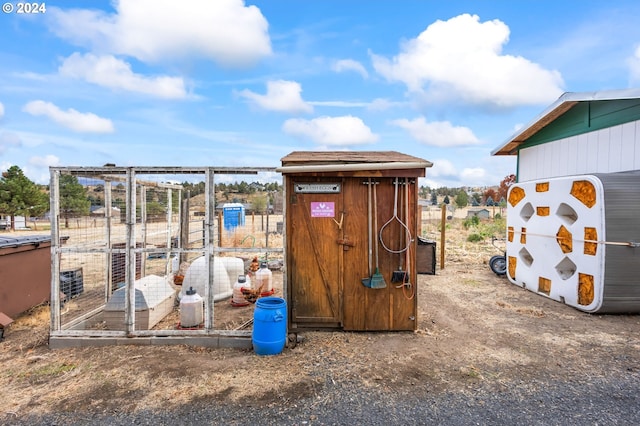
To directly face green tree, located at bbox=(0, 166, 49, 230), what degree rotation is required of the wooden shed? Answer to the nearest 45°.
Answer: approximately 135° to its right

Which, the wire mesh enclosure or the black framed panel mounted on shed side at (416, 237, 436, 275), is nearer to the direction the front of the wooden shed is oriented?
the wire mesh enclosure

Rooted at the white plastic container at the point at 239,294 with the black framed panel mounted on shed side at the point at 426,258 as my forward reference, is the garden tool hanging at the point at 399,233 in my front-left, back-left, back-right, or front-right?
front-right

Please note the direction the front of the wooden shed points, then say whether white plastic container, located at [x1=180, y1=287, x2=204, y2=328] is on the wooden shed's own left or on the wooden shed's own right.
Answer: on the wooden shed's own right

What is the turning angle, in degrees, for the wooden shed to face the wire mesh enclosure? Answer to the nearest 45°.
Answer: approximately 90° to its right

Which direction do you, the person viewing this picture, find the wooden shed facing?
facing the viewer

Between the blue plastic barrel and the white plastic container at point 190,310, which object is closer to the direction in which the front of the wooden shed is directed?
the blue plastic barrel

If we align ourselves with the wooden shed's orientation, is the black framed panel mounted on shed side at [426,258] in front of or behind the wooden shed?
behind

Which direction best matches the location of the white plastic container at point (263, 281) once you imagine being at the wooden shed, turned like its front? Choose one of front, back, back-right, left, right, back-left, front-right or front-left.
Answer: back-right

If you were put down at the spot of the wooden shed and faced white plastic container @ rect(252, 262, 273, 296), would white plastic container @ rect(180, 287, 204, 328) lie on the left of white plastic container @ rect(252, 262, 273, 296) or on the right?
left
